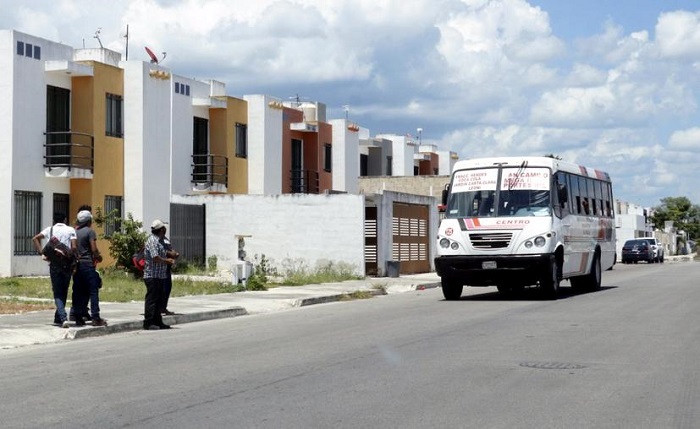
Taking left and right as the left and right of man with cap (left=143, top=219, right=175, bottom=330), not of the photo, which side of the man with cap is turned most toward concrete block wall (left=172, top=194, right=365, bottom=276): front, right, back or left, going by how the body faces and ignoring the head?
left

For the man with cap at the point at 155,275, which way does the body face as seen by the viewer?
to the viewer's right
